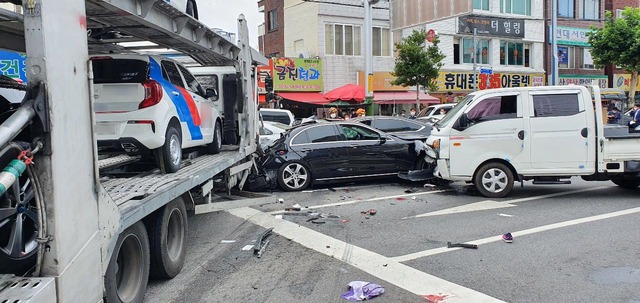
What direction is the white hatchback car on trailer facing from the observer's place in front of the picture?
facing away from the viewer and to the right of the viewer

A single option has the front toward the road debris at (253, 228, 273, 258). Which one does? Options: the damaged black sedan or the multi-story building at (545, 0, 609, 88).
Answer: the multi-story building

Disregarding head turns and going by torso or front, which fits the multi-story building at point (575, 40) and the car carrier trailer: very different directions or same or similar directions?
very different directions

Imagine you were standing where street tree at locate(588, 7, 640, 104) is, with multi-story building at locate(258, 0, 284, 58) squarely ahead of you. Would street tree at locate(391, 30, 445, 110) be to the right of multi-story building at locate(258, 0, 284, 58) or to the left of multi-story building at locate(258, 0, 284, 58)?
left

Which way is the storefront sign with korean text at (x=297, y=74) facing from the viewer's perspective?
toward the camera

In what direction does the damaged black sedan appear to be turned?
to the viewer's right

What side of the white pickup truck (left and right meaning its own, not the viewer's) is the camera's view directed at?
left

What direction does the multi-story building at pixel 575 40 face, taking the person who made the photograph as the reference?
facing the viewer

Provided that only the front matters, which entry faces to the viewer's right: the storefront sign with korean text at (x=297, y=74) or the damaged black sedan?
the damaged black sedan

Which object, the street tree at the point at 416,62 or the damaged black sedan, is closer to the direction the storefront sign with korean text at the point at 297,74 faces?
the damaged black sedan

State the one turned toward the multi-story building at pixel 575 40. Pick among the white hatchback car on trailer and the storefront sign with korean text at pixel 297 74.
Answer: the white hatchback car on trailer

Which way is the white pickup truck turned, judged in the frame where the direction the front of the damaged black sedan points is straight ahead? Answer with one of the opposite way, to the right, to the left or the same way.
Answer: the opposite way

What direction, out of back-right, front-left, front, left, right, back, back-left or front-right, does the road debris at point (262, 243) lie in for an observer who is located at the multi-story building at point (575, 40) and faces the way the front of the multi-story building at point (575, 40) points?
front

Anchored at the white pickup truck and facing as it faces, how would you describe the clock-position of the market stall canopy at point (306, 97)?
The market stall canopy is roughly at 2 o'clock from the white pickup truck.

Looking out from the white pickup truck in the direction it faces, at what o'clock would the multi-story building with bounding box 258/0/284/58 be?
The multi-story building is roughly at 2 o'clock from the white pickup truck.

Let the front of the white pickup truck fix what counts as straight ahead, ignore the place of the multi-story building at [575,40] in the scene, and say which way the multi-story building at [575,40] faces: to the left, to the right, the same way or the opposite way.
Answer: to the left

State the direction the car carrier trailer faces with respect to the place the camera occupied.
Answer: facing away from the viewer and to the right of the viewer

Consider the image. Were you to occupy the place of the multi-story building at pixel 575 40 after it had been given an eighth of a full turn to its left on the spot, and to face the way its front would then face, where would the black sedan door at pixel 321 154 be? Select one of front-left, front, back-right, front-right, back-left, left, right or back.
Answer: front-right

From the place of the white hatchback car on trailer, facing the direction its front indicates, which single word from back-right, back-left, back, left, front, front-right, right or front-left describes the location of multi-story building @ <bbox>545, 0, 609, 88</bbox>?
front

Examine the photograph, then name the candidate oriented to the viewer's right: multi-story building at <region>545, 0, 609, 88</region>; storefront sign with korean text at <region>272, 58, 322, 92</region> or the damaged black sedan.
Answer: the damaged black sedan
